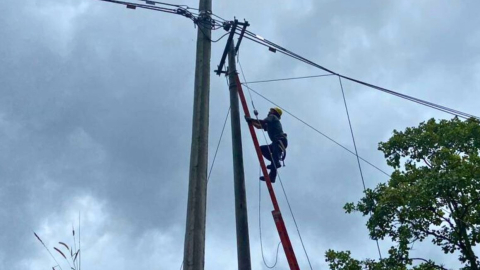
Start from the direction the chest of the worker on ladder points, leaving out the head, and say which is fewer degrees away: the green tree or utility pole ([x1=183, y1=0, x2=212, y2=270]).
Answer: the utility pole

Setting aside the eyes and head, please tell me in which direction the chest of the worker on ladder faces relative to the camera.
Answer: to the viewer's left

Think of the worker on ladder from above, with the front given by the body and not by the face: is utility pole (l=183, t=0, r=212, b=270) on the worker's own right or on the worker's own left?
on the worker's own left

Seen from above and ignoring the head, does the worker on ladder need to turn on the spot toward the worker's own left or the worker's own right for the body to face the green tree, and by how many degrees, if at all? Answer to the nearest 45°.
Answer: approximately 135° to the worker's own right
